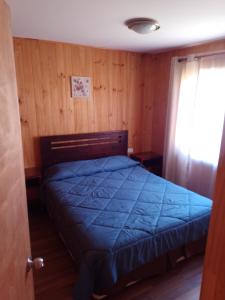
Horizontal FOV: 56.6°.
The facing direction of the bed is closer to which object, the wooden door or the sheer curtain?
the wooden door

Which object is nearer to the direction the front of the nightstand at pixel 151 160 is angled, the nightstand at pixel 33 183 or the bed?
the bed

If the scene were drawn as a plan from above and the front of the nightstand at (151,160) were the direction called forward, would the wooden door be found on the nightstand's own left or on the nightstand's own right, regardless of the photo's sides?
on the nightstand's own right

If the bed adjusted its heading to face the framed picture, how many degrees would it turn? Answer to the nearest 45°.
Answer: approximately 180°

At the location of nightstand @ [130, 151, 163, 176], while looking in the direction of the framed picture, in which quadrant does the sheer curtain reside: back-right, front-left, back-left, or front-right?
back-left

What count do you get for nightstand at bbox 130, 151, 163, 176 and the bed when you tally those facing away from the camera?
0

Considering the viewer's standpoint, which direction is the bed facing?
facing the viewer and to the right of the viewer

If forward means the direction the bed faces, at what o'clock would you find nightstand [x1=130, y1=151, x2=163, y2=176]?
The nightstand is roughly at 8 o'clock from the bed.

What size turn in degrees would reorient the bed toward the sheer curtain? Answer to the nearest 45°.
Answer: approximately 90° to its left

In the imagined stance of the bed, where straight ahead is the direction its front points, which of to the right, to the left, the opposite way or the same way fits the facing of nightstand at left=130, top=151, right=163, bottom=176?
the same way

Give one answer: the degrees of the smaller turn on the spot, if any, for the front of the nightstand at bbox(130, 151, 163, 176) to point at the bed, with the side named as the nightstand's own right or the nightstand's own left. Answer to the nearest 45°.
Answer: approximately 45° to the nightstand's own right

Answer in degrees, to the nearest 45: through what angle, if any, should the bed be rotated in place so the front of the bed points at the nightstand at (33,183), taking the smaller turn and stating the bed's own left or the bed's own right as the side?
approximately 180°
